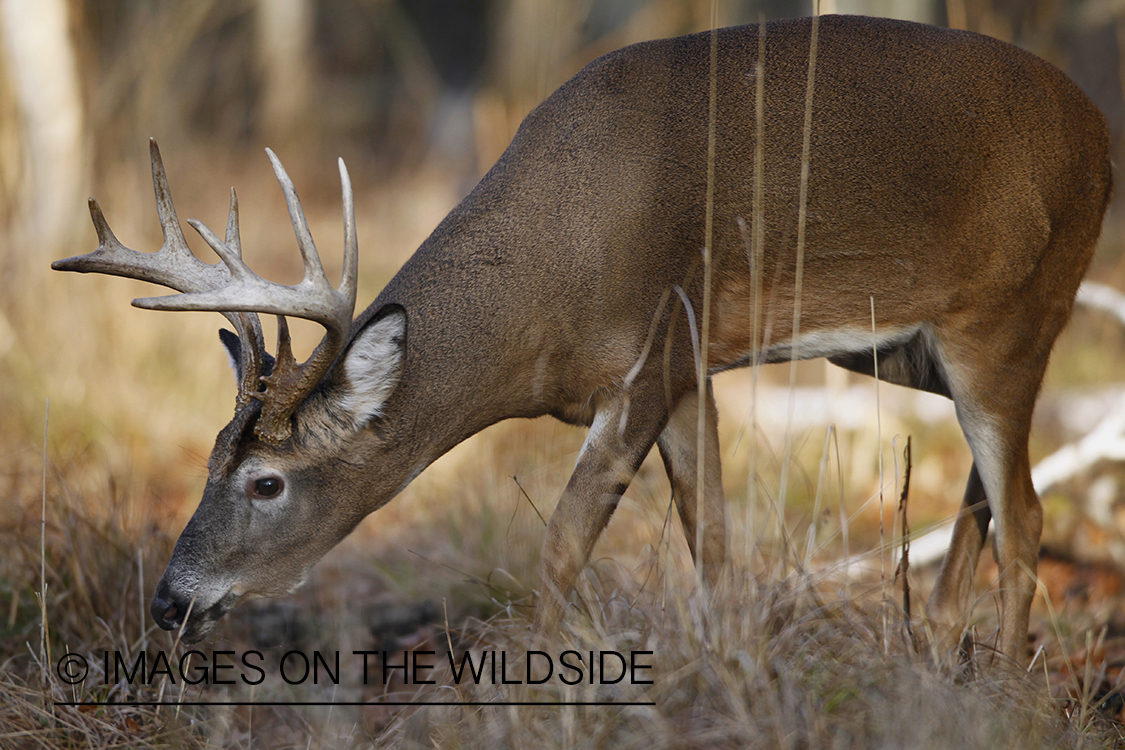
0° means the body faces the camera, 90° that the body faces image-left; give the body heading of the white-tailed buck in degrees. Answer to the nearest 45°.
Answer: approximately 90°

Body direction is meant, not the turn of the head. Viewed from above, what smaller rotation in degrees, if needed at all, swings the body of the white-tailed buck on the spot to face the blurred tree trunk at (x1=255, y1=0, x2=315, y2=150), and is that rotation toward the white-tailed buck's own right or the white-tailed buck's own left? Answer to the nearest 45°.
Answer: approximately 90° to the white-tailed buck's own right

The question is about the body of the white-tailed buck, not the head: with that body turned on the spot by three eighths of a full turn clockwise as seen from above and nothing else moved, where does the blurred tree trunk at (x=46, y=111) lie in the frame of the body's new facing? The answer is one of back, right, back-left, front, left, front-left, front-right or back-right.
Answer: left
